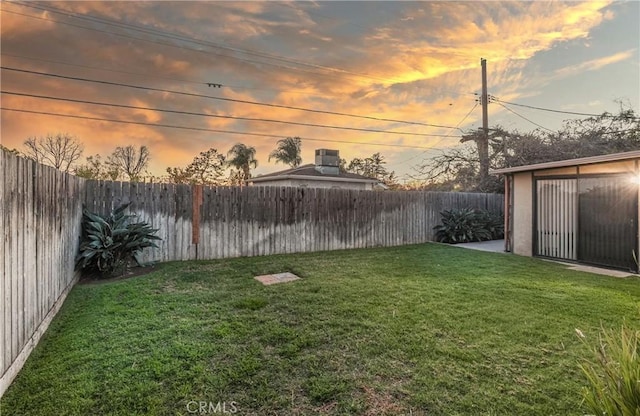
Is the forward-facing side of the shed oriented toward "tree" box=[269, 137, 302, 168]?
no

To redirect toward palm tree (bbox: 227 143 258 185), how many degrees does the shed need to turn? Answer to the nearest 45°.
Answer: approximately 45° to its right

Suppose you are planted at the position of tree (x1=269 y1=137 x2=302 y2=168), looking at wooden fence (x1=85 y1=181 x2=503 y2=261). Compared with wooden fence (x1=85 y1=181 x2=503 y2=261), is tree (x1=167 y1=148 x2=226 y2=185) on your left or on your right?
right

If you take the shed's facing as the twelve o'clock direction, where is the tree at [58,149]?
The tree is roughly at 1 o'clock from the shed.

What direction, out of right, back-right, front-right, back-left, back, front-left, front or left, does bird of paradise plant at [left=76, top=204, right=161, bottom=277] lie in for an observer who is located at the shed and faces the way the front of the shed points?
front

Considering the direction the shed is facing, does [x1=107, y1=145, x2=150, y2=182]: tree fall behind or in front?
in front

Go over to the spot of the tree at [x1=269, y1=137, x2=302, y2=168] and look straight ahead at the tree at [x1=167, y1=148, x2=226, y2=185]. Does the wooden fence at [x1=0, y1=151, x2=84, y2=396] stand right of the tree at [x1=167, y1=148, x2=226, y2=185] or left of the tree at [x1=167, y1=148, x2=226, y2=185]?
left

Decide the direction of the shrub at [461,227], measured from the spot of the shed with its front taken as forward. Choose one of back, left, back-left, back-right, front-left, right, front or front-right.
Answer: right

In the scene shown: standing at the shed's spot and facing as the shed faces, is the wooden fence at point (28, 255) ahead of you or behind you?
ahead

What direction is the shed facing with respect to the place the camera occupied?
facing the viewer and to the left of the viewer

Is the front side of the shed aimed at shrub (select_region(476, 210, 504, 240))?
no

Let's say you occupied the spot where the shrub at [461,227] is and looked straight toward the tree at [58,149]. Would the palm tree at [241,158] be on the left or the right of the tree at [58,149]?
right

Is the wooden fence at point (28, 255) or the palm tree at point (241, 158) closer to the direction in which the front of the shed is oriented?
the wooden fence

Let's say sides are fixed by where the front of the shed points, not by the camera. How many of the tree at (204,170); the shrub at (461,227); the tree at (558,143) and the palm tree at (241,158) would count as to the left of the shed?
0

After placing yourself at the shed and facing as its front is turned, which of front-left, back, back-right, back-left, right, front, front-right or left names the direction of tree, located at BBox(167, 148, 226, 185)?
front-right

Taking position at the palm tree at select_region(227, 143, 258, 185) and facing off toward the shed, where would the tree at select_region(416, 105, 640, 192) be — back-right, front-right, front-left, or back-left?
front-left
